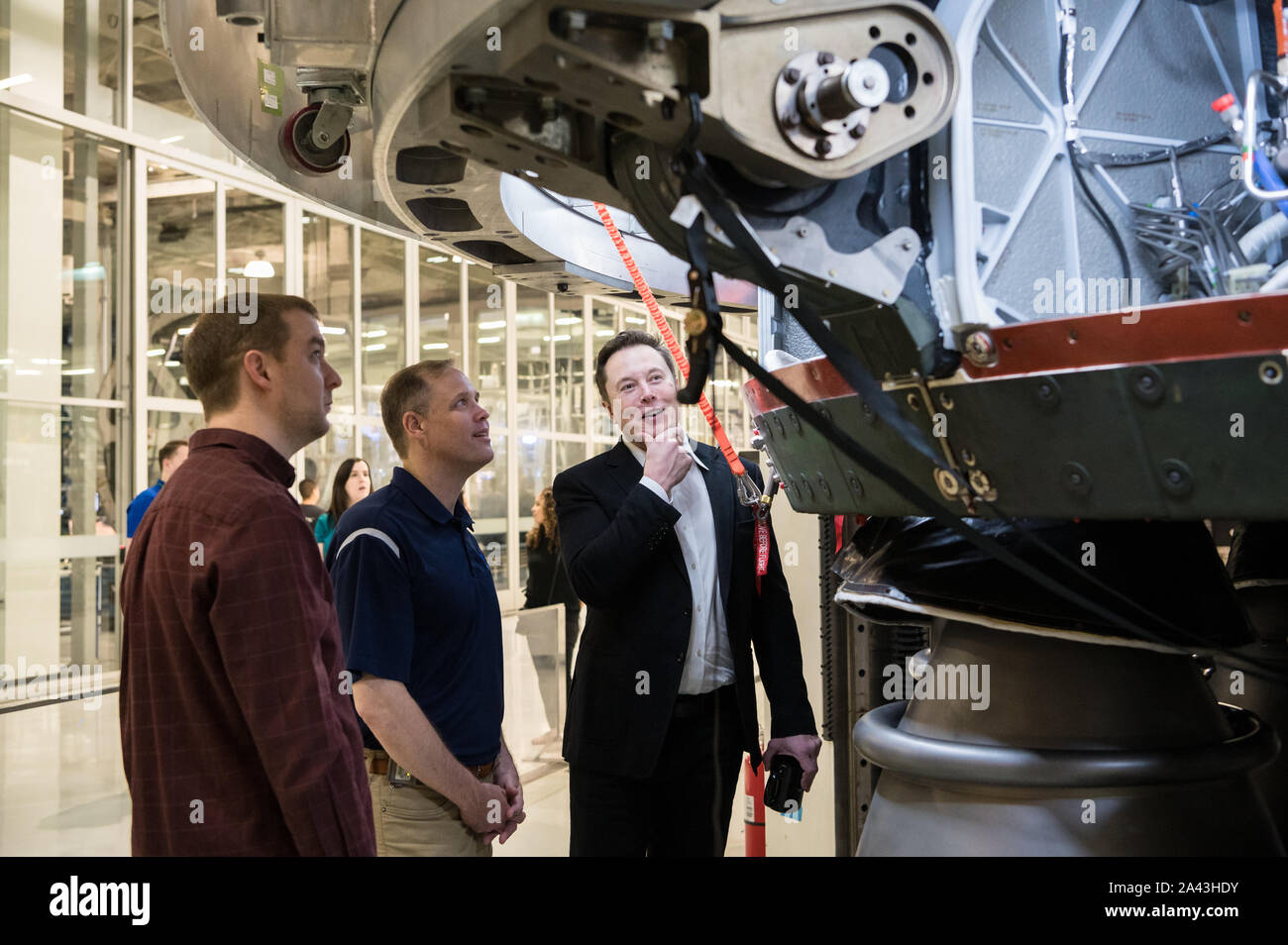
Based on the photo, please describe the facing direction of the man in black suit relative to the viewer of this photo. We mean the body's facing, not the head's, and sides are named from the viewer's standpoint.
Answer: facing the viewer and to the right of the viewer

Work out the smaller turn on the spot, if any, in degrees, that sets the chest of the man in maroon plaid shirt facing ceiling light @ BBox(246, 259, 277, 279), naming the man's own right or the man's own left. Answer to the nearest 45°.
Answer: approximately 45° to the man's own left

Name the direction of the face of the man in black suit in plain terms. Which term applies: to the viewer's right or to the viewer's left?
to the viewer's right

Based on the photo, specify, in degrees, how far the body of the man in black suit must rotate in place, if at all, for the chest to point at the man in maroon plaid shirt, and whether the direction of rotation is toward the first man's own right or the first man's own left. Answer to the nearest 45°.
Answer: approximately 90° to the first man's own right

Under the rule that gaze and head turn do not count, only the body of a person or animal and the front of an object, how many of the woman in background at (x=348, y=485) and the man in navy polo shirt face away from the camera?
0

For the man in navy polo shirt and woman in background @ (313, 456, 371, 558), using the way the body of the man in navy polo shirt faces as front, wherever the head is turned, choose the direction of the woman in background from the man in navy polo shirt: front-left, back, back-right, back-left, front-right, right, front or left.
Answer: left

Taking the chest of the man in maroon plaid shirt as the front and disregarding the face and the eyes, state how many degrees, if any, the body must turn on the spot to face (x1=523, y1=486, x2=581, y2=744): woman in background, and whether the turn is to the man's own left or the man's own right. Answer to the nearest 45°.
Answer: approximately 45° to the man's own left

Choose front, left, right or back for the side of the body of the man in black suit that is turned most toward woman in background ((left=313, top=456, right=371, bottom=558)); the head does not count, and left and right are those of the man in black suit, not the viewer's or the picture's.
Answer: back

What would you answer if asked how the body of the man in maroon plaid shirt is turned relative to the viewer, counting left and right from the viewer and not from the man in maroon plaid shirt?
facing away from the viewer and to the right of the viewer

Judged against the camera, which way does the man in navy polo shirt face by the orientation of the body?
to the viewer's right

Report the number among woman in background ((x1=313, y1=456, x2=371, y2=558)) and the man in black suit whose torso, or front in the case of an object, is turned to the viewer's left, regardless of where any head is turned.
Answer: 0

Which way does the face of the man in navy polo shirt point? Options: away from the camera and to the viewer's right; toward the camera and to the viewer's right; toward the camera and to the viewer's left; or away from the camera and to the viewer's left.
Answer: toward the camera and to the viewer's right

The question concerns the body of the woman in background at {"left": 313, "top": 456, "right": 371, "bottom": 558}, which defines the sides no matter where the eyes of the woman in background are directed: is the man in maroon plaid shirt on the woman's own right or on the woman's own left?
on the woman's own right

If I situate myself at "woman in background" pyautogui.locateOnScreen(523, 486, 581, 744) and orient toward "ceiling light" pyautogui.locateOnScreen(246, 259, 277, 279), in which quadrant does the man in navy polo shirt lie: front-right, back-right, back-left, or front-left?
back-left
